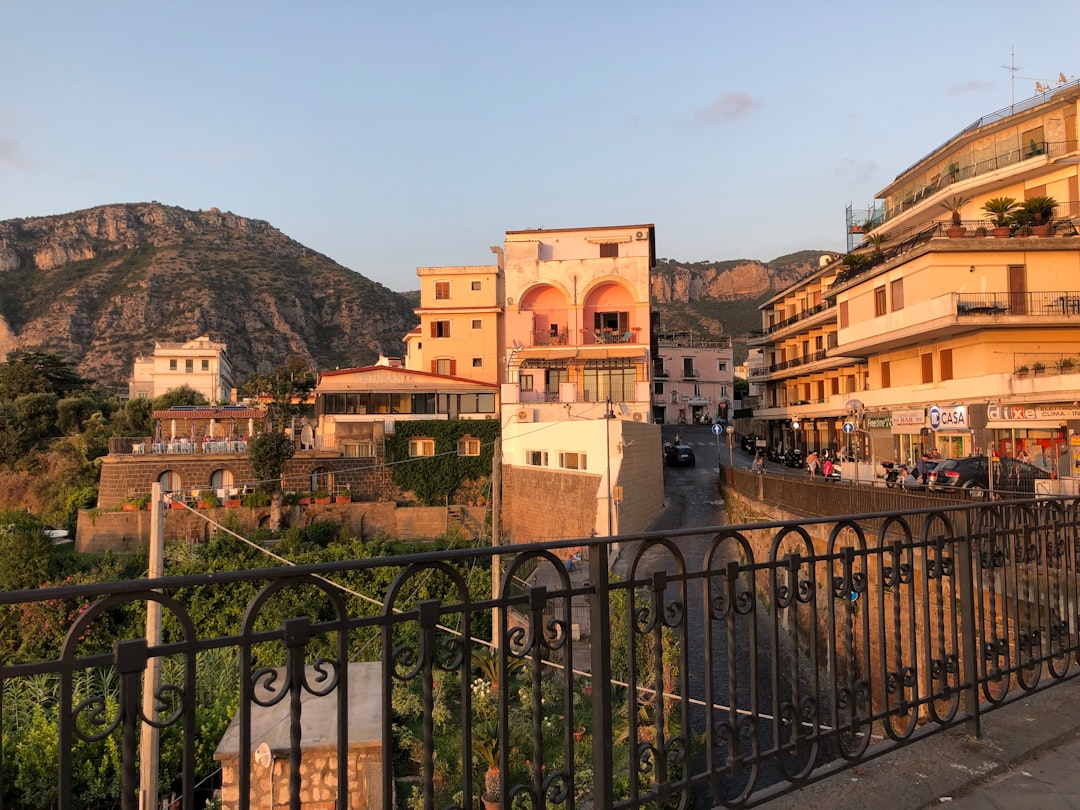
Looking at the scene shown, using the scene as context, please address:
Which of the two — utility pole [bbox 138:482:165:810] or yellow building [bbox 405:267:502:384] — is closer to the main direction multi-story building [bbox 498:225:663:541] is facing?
the utility pole

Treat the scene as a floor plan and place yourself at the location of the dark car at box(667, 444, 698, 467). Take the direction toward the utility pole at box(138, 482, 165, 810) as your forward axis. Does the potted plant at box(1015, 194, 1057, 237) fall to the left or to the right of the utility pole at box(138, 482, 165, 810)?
left

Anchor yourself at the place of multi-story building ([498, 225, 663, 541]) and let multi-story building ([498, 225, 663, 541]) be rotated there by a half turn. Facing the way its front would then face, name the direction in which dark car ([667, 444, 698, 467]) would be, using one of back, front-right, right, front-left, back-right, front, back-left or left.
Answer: front-right

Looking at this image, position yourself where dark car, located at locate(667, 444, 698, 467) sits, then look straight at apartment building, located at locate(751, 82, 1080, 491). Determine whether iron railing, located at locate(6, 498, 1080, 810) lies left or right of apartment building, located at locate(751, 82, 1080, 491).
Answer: right

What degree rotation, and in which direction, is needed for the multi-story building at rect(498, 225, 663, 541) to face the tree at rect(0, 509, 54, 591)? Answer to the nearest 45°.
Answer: approximately 45° to its right

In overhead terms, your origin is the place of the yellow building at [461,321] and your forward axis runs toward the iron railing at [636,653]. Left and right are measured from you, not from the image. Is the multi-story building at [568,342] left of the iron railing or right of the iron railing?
left

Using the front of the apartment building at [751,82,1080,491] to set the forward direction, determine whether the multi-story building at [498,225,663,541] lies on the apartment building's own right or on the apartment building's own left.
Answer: on the apartment building's own right

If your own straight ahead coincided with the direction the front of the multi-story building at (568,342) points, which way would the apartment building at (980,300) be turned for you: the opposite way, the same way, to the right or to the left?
to the right

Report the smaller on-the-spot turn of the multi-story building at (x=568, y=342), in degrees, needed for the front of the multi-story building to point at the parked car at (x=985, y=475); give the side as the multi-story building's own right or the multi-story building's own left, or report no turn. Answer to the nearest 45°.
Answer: approximately 45° to the multi-story building's own left

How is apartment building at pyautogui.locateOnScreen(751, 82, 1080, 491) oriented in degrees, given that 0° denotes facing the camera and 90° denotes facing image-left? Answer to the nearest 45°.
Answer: approximately 45°

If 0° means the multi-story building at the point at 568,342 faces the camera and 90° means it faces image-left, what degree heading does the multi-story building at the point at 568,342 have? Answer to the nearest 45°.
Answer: approximately 0°
